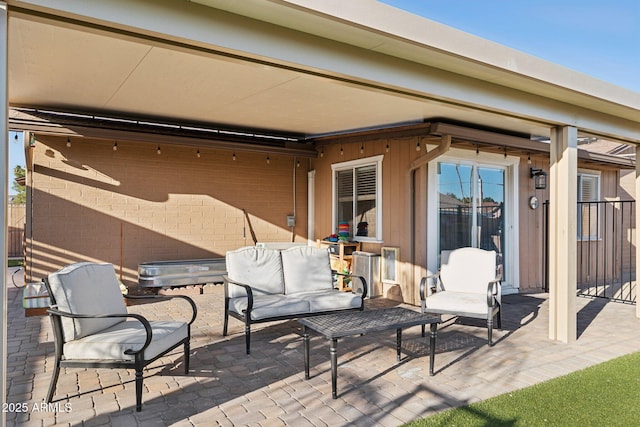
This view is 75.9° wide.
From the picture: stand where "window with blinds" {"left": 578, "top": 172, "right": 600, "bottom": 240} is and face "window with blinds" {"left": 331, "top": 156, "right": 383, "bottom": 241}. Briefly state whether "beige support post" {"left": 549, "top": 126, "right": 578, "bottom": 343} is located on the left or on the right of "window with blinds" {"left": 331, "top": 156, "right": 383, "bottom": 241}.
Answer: left

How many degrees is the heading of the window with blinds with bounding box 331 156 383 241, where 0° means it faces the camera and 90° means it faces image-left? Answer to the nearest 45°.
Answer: approximately 45°

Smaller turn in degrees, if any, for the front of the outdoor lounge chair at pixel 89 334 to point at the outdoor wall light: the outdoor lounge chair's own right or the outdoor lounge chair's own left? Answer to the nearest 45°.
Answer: approximately 45° to the outdoor lounge chair's own left

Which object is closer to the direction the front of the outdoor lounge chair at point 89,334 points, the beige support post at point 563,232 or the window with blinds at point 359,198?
the beige support post

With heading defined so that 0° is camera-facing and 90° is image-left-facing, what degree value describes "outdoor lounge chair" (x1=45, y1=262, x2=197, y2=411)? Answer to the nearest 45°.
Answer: approximately 315°

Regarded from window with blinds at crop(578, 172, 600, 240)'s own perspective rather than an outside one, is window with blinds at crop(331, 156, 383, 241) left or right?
on its right

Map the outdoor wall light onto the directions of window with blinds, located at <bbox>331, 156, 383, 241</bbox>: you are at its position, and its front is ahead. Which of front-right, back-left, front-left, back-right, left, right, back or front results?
back-left

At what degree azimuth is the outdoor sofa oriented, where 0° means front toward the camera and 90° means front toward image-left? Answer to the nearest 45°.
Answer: approximately 315°

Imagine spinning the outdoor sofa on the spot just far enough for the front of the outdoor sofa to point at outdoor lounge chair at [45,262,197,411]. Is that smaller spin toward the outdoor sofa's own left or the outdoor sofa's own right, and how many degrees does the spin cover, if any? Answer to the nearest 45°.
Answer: approximately 90° to the outdoor sofa's own right
